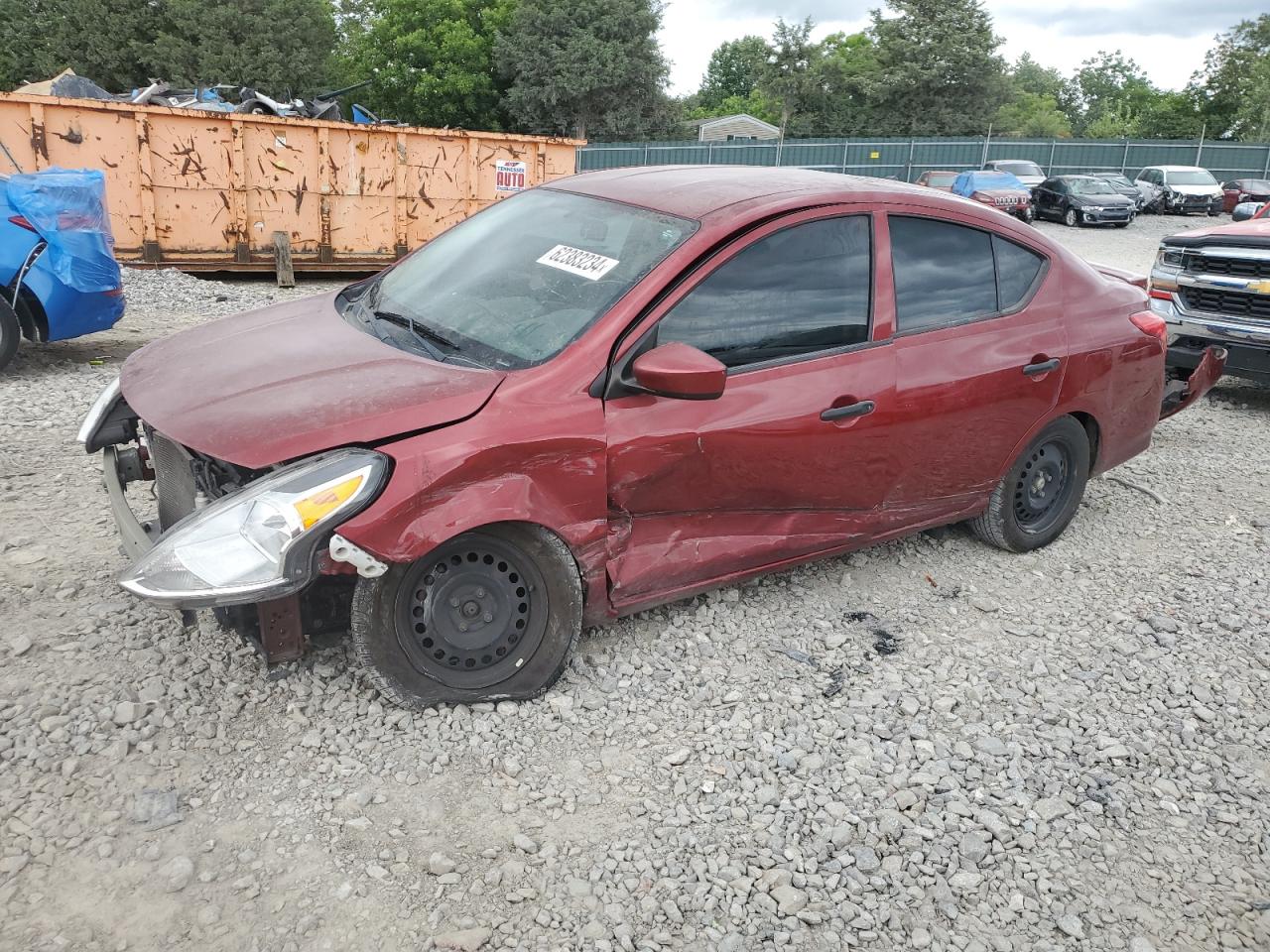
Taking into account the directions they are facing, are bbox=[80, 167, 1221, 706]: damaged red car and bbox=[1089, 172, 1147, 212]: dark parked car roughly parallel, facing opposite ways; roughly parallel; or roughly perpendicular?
roughly perpendicular

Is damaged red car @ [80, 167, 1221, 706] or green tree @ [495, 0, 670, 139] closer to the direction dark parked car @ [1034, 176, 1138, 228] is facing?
the damaged red car

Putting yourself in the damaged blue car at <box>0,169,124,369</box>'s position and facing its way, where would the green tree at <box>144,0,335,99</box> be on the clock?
The green tree is roughly at 2 o'clock from the damaged blue car.

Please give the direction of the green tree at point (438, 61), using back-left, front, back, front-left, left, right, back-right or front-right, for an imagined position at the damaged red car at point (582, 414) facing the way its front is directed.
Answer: back-right

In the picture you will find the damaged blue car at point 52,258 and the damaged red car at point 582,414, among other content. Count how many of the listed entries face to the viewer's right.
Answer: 0

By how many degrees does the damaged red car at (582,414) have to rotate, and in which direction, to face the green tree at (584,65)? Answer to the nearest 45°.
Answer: approximately 135° to its right

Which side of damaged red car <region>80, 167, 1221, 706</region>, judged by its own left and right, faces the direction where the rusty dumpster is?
right

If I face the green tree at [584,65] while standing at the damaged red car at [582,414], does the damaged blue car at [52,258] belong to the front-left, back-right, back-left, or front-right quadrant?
front-left

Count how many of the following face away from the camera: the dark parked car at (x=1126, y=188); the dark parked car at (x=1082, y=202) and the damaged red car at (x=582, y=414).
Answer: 0

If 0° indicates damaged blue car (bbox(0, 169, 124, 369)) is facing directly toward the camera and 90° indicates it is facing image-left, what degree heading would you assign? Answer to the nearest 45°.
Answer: approximately 135°

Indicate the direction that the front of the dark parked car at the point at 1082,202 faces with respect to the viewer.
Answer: facing the viewer and to the right of the viewer
